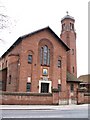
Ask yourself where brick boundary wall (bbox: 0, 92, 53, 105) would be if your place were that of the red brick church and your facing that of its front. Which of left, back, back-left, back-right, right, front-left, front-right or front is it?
front-right

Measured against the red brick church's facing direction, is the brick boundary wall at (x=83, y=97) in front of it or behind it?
in front

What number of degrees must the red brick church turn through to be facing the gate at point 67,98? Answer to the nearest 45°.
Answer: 0° — it already faces it

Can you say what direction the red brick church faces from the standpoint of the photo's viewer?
facing the viewer and to the right of the viewer
